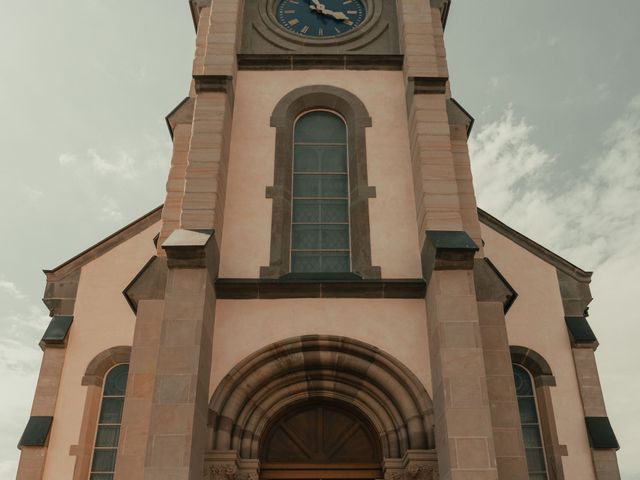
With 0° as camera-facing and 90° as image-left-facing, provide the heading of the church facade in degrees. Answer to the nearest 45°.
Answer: approximately 0°
